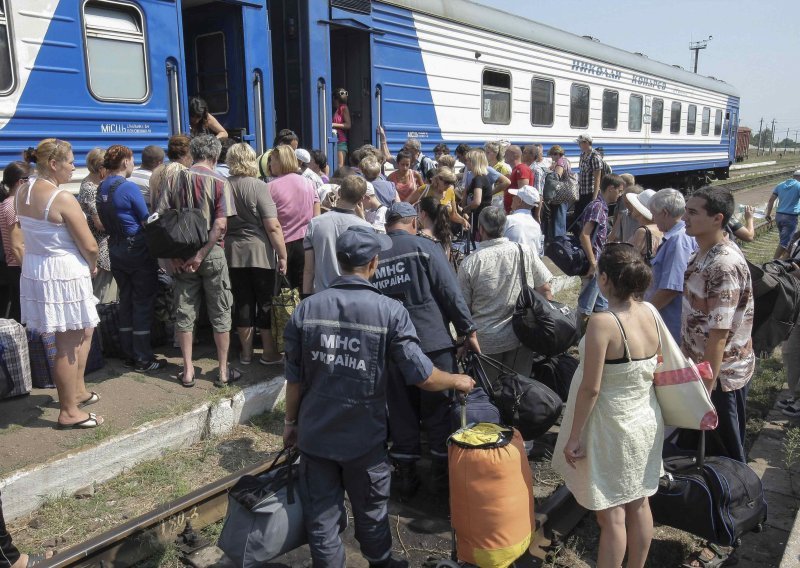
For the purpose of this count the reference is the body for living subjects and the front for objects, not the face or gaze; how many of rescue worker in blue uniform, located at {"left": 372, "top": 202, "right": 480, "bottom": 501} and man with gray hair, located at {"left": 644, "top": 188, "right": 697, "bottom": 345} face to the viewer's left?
1

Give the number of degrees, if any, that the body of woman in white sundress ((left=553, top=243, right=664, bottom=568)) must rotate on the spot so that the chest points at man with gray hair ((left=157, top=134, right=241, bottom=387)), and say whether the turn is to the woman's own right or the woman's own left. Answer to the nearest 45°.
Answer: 0° — they already face them

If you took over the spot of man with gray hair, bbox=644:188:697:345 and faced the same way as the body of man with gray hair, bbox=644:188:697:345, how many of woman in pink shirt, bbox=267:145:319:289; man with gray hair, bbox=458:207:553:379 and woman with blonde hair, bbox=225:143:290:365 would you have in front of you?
3

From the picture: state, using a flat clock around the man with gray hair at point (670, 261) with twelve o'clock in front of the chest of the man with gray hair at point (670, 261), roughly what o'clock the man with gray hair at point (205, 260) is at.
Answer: the man with gray hair at point (205, 260) is roughly at 12 o'clock from the man with gray hair at point (670, 261).

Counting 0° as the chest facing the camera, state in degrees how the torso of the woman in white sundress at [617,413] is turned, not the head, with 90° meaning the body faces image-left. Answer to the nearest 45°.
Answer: approximately 135°

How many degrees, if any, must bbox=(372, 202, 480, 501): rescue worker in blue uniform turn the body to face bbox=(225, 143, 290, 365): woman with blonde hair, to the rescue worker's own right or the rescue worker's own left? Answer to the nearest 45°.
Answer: approximately 90° to the rescue worker's own left

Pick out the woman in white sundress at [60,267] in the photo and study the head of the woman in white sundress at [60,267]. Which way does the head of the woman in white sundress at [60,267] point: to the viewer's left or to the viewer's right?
to the viewer's right

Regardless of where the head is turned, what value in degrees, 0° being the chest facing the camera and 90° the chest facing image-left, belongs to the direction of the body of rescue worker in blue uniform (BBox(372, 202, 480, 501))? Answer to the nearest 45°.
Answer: approximately 225°

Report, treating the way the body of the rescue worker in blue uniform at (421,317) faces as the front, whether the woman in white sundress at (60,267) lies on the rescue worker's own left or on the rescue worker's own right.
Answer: on the rescue worker's own left

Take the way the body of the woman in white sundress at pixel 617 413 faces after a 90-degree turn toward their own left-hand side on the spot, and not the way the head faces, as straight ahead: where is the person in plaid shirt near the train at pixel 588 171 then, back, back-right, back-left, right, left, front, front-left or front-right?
back-right

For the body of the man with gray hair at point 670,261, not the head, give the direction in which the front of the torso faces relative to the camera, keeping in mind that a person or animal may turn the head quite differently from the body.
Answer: to the viewer's left

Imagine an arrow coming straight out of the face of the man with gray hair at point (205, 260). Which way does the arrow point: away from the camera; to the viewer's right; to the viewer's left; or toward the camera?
away from the camera

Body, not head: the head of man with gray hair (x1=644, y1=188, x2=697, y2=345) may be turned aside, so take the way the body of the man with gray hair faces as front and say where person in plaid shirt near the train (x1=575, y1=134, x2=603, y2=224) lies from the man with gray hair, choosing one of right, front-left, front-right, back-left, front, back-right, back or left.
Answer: right

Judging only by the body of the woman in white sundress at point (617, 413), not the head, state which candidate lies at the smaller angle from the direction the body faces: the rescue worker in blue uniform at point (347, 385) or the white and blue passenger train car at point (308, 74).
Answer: the white and blue passenger train car

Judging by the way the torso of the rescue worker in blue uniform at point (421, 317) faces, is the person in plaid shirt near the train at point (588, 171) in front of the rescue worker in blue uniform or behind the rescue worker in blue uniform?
in front

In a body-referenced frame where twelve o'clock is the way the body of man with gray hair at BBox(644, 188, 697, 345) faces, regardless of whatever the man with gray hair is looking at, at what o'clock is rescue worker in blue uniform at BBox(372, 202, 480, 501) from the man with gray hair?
The rescue worker in blue uniform is roughly at 11 o'clock from the man with gray hair.
